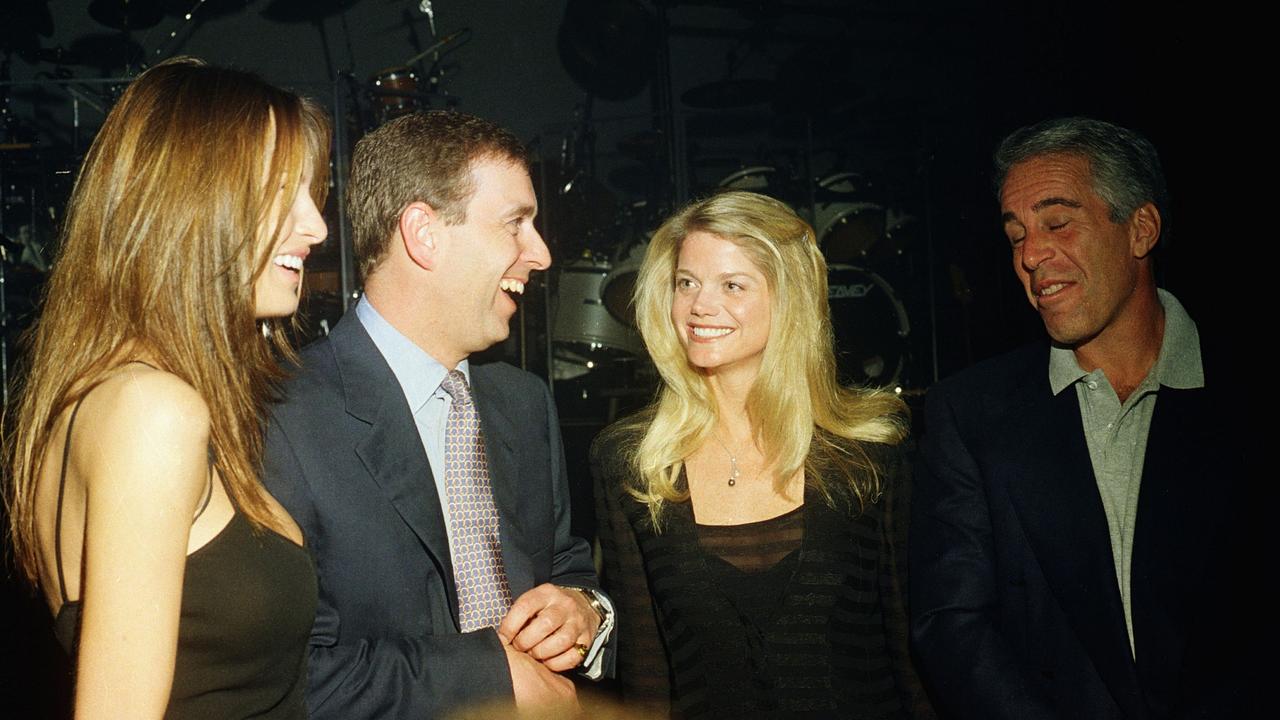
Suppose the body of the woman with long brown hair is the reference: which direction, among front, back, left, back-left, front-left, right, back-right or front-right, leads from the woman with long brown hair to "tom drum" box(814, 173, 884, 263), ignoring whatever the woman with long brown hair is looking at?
front-left

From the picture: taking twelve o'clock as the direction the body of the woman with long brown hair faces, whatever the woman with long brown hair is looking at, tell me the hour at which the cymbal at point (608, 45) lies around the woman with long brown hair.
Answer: The cymbal is roughly at 10 o'clock from the woman with long brown hair.

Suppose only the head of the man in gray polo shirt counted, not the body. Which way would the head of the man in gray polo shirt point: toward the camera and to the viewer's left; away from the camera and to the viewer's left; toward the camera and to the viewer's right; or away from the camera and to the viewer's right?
toward the camera and to the viewer's left

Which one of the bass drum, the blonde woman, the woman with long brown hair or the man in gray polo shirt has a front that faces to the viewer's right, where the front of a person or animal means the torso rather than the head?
the woman with long brown hair

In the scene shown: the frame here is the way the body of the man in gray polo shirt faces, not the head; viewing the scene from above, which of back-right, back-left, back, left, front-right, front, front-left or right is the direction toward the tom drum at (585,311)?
back-right

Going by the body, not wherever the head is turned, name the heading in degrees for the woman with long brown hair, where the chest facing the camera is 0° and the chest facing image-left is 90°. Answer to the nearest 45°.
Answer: approximately 270°

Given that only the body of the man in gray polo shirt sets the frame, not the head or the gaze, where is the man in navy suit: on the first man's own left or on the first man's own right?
on the first man's own right

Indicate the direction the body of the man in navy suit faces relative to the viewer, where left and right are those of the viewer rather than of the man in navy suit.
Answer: facing the viewer and to the right of the viewer

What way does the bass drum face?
toward the camera

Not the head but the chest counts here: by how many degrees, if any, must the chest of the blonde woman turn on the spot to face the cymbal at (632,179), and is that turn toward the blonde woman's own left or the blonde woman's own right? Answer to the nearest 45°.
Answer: approximately 180°

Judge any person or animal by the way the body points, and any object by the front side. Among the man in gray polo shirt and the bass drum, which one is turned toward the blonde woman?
the bass drum

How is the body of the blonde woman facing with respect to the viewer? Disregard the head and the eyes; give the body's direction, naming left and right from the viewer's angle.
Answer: facing the viewer

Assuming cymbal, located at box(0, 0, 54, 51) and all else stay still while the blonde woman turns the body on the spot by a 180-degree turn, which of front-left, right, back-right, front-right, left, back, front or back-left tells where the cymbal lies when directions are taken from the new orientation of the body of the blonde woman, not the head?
front-left

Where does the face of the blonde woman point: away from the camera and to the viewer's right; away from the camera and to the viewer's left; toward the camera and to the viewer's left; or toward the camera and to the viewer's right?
toward the camera and to the viewer's left

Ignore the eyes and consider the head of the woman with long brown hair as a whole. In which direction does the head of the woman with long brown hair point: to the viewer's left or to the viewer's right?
to the viewer's right
